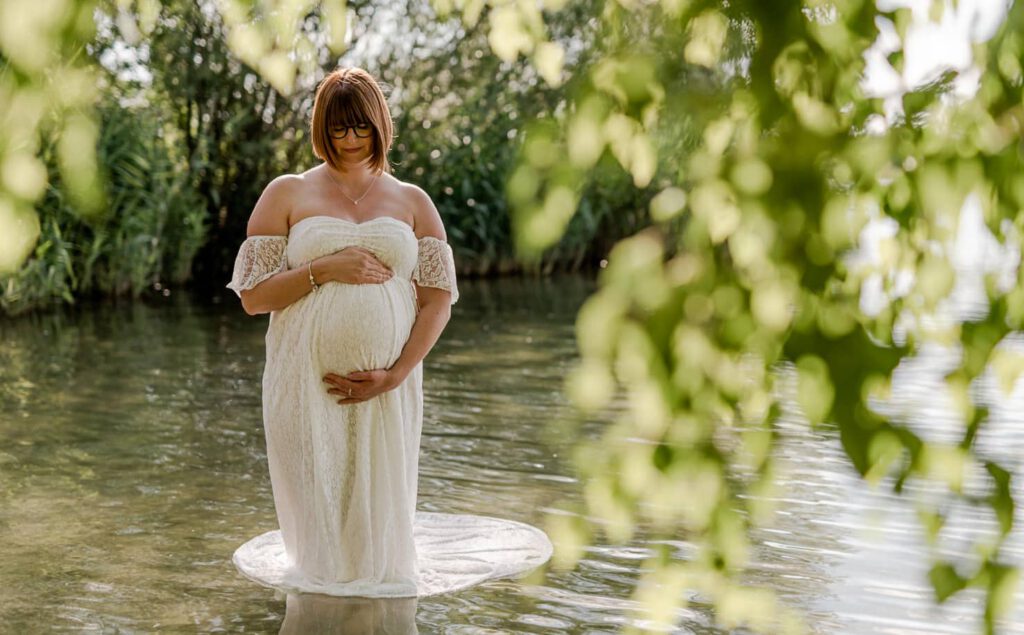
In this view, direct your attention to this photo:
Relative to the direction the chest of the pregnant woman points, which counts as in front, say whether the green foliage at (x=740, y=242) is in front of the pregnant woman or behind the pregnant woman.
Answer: in front

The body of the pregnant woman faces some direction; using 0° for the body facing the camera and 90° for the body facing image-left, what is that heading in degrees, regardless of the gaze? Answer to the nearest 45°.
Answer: approximately 0°

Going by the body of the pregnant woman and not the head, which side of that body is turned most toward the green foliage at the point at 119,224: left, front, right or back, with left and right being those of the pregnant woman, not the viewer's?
back

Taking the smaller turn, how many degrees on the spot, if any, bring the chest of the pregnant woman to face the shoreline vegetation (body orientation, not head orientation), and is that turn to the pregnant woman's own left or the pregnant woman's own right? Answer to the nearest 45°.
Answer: approximately 180°
